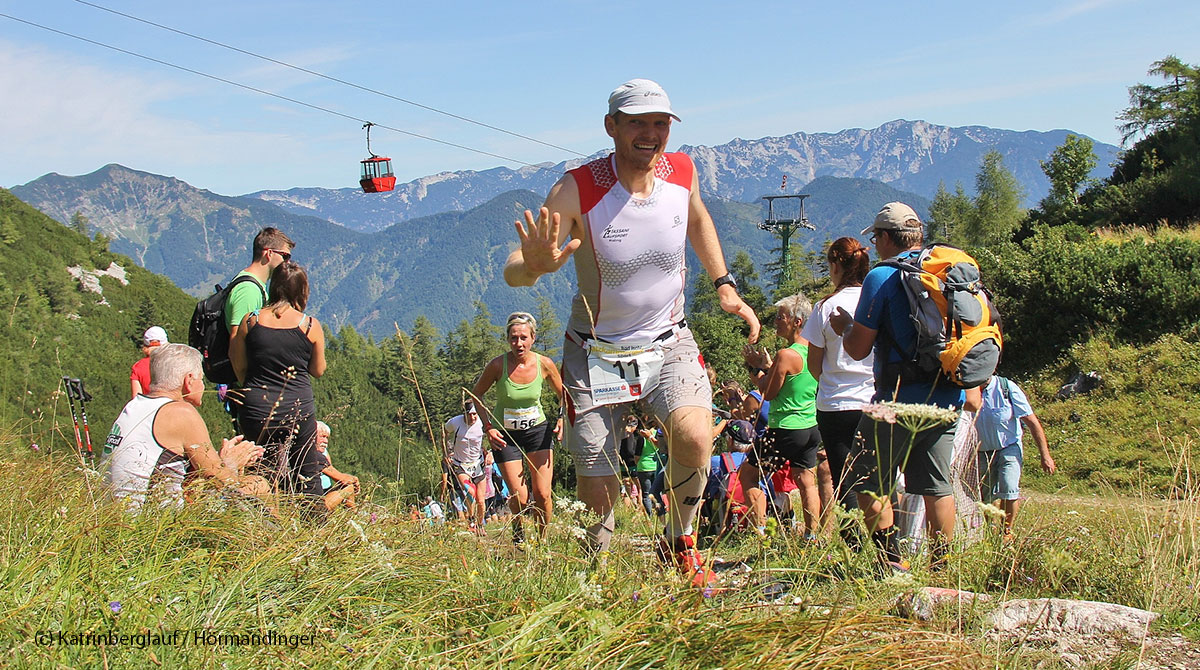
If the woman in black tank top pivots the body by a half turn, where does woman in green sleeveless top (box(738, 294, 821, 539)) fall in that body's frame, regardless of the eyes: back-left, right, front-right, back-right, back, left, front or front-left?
left

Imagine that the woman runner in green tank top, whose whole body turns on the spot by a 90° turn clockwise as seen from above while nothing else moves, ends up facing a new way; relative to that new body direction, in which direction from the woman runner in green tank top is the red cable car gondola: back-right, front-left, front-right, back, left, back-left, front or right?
right

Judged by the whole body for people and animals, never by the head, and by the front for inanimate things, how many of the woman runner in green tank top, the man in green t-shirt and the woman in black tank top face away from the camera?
1

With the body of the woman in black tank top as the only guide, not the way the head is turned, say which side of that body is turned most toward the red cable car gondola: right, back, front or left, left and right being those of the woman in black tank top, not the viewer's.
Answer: front

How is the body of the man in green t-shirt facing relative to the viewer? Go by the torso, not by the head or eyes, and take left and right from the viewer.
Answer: facing to the right of the viewer

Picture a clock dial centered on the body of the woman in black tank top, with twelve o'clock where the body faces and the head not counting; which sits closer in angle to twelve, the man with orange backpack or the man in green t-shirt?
the man in green t-shirt

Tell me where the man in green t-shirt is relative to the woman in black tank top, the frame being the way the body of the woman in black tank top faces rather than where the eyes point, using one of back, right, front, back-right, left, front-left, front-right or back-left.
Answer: front

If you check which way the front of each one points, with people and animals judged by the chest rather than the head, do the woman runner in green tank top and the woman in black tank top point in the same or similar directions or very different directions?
very different directions

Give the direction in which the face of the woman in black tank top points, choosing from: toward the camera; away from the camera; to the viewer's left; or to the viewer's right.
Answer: away from the camera

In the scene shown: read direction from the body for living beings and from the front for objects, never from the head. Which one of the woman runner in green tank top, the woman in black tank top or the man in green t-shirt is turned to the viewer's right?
the man in green t-shirt

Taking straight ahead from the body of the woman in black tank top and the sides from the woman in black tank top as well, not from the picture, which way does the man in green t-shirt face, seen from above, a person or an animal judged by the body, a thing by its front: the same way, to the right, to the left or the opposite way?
to the right

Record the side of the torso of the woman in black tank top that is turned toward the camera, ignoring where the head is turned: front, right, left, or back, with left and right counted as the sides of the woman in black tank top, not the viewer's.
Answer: back

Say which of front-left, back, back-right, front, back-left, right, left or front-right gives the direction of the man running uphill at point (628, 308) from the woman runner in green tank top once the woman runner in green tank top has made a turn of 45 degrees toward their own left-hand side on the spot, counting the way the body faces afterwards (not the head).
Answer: front-right

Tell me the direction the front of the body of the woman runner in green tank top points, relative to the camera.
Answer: toward the camera

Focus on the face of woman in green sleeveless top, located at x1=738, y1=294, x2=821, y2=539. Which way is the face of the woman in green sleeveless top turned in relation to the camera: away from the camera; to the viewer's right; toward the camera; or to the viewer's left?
to the viewer's left

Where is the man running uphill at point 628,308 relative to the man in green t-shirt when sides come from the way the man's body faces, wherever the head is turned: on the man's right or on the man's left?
on the man's right

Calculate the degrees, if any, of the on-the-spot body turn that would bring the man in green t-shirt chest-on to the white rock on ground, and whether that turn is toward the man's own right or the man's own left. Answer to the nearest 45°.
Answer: approximately 45° to the man's own right
